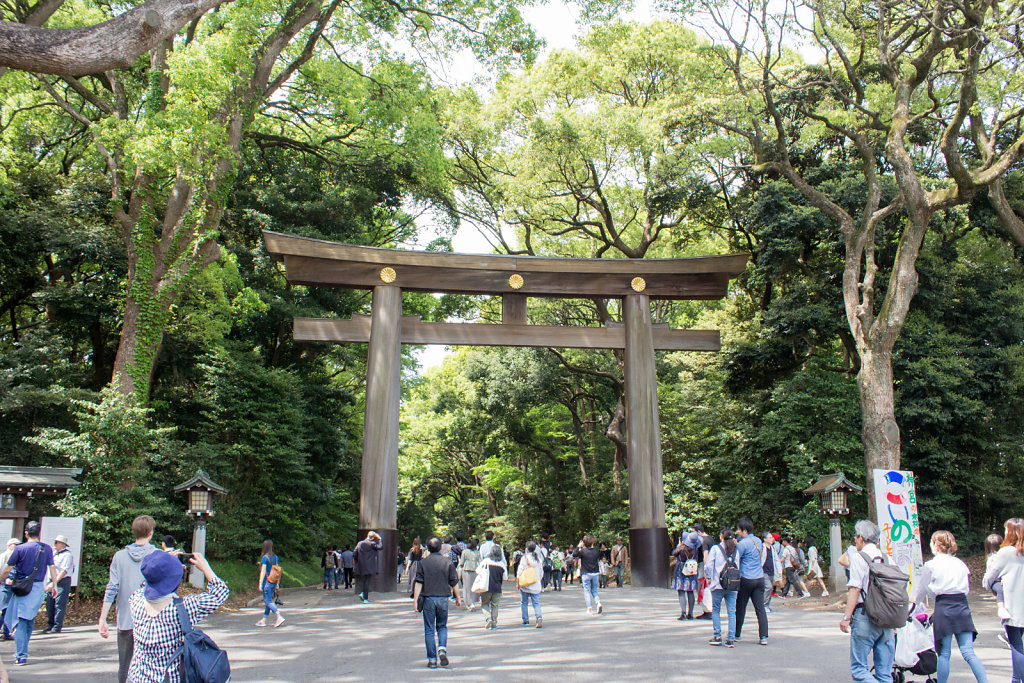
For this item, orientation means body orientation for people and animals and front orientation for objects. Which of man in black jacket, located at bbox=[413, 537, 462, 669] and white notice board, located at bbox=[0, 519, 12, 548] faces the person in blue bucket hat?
the white notice board

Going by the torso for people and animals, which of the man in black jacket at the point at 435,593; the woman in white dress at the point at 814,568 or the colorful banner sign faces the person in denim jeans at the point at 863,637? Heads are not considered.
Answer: the colorful banner sign

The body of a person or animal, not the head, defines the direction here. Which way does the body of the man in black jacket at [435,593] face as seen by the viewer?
away from the camera

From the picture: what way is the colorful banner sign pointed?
toward the camera

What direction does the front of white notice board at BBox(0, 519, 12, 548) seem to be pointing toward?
toward the camera

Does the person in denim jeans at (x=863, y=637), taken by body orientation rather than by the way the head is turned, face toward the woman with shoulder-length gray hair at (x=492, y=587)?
yes

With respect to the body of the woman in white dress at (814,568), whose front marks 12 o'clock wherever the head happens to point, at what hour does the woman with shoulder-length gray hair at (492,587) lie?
The woman with shoulder-length gray hair is roughly at 10 o'clock from the woman in white dress.

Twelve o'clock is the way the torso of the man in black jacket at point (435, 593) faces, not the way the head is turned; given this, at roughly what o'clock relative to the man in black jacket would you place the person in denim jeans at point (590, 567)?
The person in denim jeans is roughly at 1 o'clock from the man in black jacket.

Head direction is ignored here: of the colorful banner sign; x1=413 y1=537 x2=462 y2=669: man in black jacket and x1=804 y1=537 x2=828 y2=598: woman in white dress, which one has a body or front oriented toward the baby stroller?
the colorful banner sign

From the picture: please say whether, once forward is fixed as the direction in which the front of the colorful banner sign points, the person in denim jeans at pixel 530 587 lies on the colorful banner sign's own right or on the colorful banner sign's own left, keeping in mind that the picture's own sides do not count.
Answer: on the colorful banner sign's own right

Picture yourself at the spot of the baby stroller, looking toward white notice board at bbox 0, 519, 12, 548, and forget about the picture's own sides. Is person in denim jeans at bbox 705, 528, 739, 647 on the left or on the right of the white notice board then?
right
